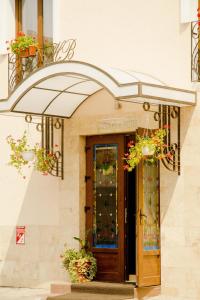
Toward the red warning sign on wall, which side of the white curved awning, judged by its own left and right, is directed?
right

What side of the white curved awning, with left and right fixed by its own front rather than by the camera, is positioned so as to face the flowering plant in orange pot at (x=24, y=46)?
right

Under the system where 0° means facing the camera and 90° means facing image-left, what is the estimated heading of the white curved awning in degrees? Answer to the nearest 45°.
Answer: approximately 45°

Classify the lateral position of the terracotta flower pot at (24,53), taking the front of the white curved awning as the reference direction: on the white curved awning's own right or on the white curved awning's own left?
on the white curved awning's own right

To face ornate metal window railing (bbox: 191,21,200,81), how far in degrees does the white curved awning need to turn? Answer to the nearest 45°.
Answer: approximately 135° to its left
